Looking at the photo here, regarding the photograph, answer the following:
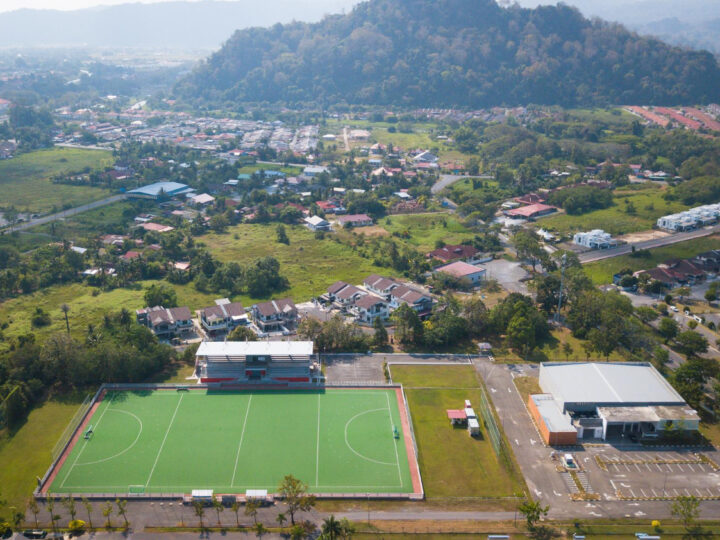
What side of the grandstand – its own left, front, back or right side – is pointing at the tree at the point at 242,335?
back

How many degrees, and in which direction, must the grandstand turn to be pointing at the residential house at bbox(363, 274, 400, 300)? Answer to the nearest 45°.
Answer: approximately 135° to its left

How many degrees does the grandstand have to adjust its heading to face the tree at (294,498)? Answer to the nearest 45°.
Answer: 0° — it already faces it

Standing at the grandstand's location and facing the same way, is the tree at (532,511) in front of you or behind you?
in front

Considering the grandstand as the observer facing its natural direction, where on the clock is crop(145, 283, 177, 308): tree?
The tree is roughly at 5 o'clock from the grandstand.

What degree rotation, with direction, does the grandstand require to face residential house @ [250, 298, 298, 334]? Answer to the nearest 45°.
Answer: approximately 180°

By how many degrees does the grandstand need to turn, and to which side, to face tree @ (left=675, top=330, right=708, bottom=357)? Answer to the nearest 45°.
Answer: approximately 90° to its left

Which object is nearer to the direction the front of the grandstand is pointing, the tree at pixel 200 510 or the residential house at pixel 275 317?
the tree

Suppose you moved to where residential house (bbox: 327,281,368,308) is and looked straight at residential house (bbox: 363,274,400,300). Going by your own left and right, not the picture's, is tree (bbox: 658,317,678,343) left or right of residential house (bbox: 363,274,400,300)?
right

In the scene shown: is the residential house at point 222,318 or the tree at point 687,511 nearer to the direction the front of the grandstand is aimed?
the tree

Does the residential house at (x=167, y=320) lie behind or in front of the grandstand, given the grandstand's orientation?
behind

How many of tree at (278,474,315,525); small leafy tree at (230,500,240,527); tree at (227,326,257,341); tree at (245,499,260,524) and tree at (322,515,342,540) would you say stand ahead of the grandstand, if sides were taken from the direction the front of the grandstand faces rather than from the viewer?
4

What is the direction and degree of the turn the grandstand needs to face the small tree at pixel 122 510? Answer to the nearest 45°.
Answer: approximately 45° to its right

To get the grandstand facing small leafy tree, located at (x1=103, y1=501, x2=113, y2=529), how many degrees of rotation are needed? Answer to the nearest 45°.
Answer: approximately 45° to its right

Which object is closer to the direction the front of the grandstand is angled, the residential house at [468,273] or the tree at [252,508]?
the tree

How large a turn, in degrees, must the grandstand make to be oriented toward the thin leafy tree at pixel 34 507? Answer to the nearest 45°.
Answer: approximately 45° to its right

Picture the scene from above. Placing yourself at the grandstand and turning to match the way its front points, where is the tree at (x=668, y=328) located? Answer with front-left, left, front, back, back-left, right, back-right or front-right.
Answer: left

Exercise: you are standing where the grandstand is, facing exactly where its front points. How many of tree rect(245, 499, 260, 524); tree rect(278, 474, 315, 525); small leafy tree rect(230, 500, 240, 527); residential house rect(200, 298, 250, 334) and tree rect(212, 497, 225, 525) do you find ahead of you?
4
